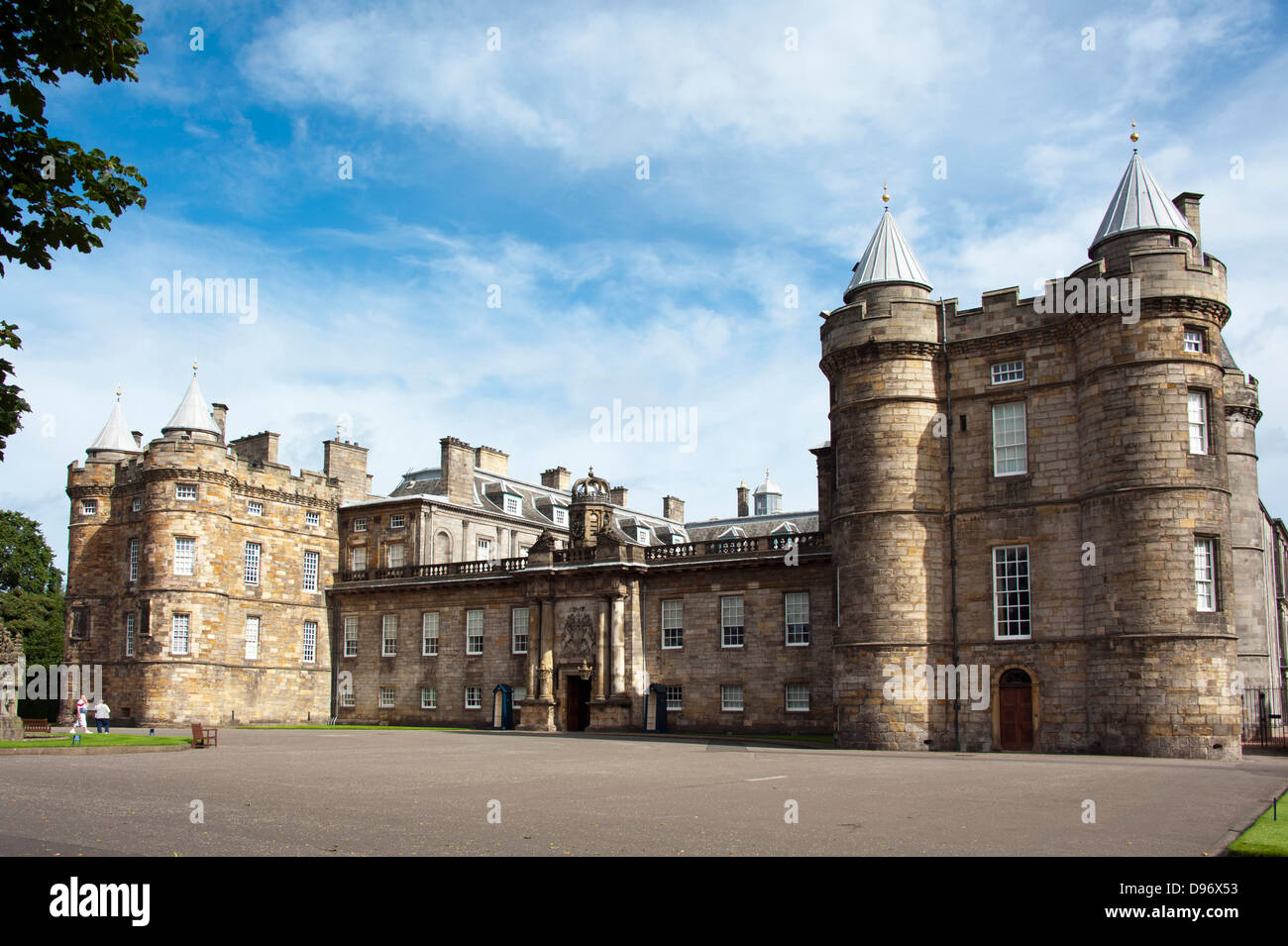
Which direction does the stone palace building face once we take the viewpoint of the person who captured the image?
facing the viewer and to the left of the viewer

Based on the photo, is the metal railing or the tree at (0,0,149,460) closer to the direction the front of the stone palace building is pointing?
the tree

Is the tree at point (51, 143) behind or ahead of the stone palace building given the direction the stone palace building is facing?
ahead
